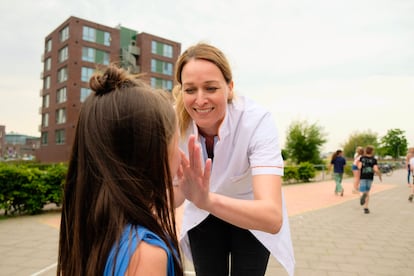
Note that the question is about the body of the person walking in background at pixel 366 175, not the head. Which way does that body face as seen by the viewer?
away from the camera

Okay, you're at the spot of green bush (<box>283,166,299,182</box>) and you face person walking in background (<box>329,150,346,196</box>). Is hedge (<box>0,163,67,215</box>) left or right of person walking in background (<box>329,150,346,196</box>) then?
right

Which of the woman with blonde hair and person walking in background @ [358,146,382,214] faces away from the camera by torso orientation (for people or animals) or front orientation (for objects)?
the person walking in background

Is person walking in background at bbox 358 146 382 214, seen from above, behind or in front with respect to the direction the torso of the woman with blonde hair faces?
behind

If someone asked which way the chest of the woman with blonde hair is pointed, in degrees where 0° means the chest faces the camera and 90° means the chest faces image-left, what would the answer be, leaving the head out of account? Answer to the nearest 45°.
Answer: approximately 45°

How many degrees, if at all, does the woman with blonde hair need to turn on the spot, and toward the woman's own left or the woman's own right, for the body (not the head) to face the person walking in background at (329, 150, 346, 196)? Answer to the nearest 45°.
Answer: approximately 135° to the woman's own right

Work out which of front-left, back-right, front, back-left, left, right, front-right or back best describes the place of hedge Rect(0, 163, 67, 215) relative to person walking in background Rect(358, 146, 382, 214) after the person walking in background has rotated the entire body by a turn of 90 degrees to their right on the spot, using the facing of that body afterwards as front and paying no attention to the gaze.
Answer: back-right

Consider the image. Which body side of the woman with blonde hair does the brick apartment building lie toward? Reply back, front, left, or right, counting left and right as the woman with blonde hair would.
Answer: back

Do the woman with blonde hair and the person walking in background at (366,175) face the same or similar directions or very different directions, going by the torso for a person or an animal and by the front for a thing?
very different directions

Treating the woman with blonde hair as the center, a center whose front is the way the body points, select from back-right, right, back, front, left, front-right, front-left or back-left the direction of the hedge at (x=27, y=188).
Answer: right
